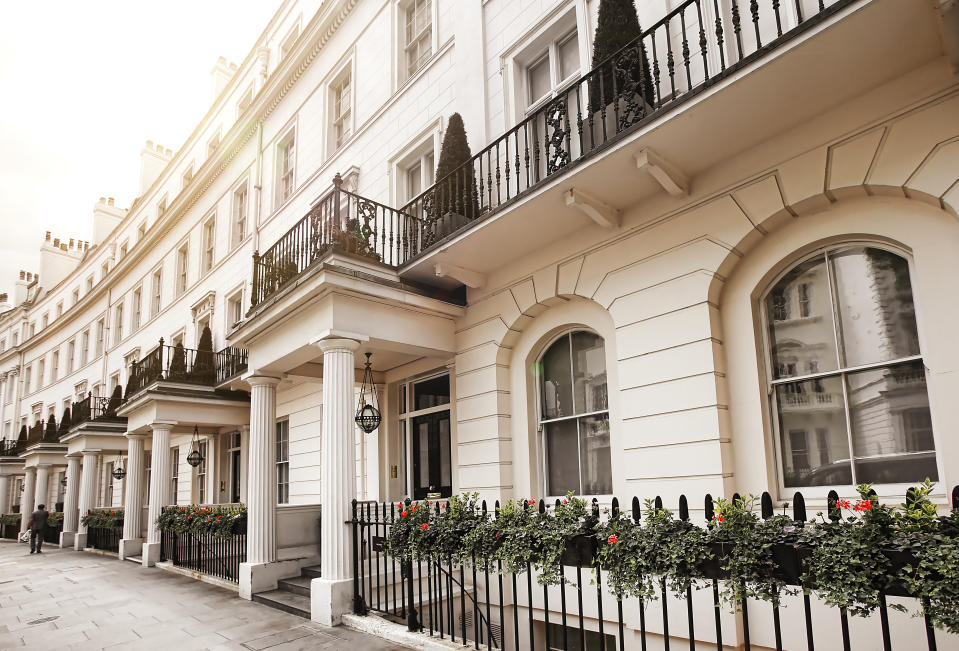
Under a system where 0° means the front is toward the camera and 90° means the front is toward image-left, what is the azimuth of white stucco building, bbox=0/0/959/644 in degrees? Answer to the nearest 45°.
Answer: approximately 45°

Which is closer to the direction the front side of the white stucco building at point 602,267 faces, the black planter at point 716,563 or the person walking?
the black planter

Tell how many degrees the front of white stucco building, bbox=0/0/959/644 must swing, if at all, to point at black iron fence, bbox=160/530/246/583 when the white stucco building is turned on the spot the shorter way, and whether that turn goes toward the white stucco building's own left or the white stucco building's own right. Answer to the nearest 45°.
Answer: approximately 90° to the white stucco building's own right

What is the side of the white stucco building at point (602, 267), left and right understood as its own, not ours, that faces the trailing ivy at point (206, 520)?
right

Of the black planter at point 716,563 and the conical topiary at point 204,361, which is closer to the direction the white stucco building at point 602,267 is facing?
the black planter

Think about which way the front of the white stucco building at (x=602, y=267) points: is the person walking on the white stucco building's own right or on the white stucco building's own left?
on the white stucco building's own right

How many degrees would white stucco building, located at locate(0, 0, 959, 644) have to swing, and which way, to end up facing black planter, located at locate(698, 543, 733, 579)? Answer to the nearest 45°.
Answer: approximately 45° to its left
